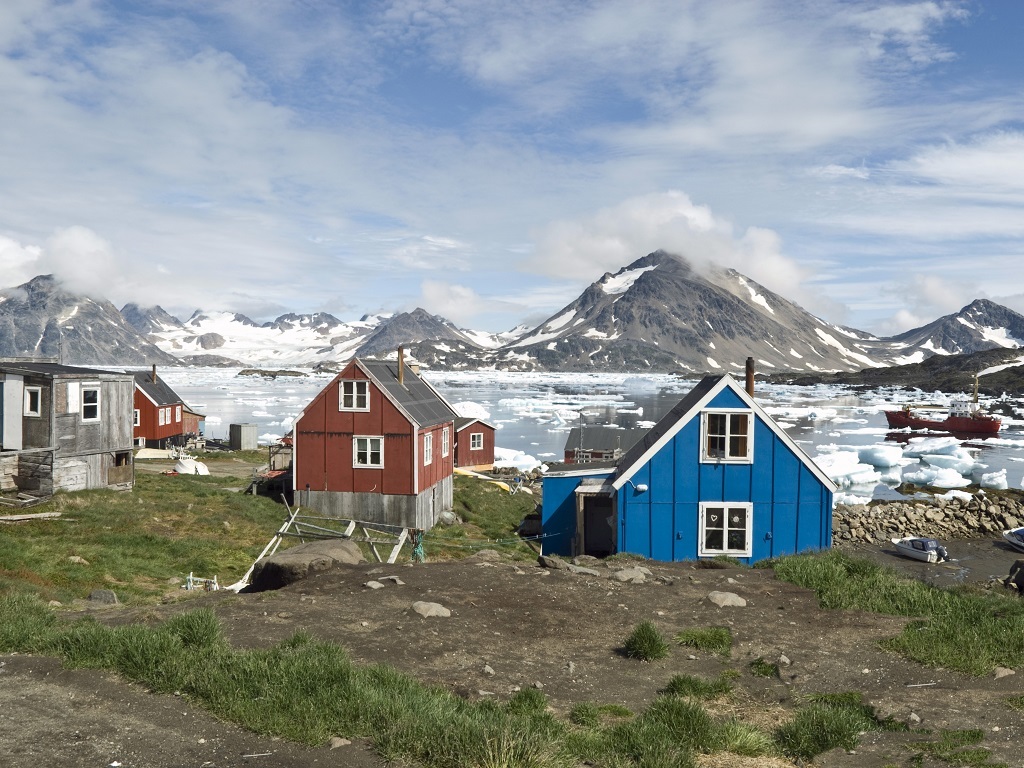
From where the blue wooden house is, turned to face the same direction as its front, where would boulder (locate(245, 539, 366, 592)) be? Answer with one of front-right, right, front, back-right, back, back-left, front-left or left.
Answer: front-right

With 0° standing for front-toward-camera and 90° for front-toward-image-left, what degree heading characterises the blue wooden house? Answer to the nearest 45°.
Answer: approximately 0°

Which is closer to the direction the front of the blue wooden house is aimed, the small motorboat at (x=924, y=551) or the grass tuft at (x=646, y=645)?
the grass tuft

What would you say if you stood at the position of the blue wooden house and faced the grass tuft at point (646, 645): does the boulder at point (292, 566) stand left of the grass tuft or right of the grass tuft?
right

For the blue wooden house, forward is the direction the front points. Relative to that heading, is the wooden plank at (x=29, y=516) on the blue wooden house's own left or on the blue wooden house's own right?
on the blue wooden house's own right

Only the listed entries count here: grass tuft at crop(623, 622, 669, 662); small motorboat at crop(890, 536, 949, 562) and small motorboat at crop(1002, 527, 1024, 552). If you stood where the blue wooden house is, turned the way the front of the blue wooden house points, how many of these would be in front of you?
1

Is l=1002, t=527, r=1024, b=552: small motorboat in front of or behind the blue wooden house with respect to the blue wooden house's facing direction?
behind

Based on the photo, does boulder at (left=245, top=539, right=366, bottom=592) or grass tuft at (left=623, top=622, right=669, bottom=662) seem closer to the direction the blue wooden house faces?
the grass tuft

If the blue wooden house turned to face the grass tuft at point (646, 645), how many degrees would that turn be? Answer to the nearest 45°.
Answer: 0° — it already faces it
